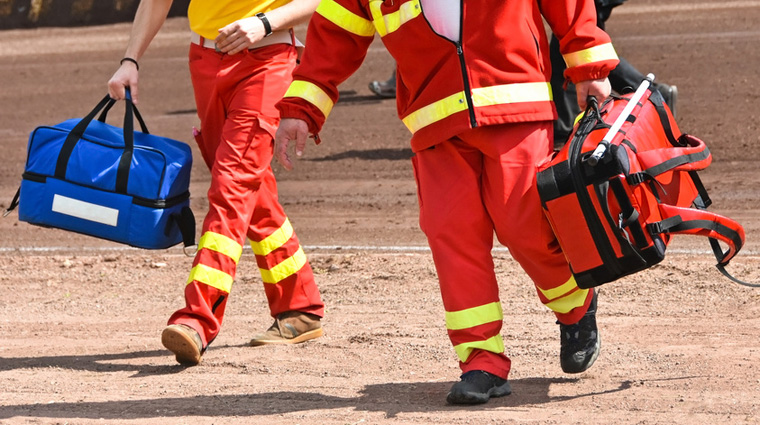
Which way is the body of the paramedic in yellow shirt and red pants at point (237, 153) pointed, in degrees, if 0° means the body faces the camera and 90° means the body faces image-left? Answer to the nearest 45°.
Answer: approximately 45°

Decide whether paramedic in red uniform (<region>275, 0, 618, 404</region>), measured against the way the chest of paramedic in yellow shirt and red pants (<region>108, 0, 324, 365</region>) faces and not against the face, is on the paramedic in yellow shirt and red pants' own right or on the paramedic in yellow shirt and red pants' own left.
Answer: on the paramedic in yellow shirt and red pants' own left
